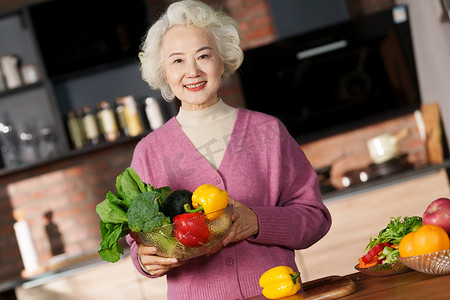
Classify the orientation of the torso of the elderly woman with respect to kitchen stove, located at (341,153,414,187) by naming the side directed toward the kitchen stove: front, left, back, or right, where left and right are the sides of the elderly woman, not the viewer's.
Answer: back

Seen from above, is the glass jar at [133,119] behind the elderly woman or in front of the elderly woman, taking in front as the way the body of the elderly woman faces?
behind

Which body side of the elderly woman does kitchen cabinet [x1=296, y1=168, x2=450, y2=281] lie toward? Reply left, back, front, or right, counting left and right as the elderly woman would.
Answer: back

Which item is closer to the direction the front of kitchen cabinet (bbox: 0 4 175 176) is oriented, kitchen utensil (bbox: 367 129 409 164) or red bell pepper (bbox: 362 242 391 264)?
the red bell pepper

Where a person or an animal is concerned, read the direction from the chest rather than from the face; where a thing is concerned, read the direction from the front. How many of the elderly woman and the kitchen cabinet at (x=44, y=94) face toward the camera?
2

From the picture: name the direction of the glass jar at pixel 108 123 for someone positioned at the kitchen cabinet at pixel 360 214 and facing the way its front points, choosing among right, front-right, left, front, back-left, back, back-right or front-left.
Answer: right

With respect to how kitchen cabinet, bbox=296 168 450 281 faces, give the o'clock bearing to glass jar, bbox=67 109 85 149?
The glass jar is roughly at 3 o'clock from the kitchen cabinet.

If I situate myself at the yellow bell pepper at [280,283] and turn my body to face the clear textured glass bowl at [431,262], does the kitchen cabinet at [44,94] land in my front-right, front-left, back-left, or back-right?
back-left

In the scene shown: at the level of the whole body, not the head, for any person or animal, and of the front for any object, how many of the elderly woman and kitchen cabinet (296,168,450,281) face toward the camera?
2

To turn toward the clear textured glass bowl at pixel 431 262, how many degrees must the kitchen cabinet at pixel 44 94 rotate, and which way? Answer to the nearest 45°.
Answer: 0° — it already faces it

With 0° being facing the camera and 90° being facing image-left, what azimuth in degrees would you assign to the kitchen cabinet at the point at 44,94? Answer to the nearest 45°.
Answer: approximately 0°
